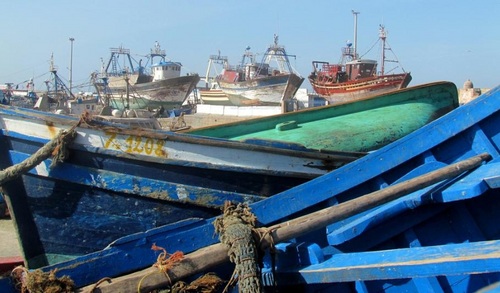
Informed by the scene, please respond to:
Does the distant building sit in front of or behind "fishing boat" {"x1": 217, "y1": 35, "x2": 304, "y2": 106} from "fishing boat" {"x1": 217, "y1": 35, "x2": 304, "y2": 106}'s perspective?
in front

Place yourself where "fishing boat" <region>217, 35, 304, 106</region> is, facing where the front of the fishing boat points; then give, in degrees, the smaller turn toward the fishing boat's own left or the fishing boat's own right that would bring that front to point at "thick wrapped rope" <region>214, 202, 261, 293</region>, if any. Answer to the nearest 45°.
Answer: approximately 45° to the fishing boat's own right

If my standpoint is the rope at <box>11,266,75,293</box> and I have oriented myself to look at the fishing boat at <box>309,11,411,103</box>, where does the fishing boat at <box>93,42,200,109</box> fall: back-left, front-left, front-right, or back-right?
front-left

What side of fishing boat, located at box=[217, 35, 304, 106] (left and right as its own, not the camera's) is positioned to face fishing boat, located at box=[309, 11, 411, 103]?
front

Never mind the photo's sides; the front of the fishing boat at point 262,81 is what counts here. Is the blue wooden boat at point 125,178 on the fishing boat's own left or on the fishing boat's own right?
on the fishing boat's own right

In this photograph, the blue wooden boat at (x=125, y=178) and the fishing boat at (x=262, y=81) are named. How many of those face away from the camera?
0

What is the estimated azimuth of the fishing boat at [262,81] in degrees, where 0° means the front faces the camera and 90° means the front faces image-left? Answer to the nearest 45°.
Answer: approximately 315°
